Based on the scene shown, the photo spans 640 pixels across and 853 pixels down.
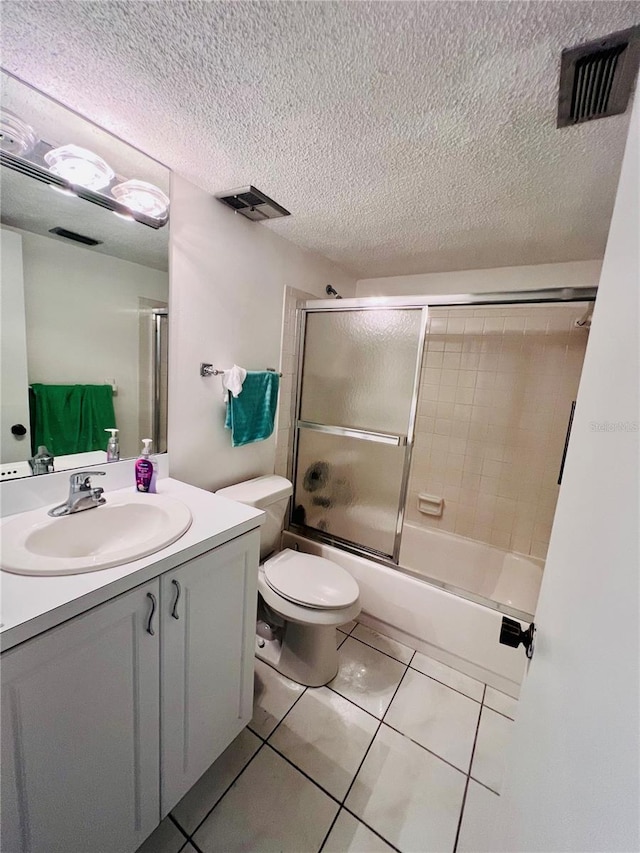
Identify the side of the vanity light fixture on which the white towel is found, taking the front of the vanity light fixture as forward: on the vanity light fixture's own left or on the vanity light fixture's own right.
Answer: on the vanity light fixture's own left

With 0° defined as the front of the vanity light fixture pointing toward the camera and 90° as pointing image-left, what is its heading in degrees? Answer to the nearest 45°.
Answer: approximately 315°

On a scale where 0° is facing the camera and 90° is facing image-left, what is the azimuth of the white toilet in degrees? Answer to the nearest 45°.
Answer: approximately 315°

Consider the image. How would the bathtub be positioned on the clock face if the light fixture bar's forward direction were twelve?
The bathtub is roughly at 11 o'clock from the light fixture bar.

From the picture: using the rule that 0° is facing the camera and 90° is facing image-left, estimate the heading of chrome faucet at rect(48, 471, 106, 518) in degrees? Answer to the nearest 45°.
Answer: approximately 315°

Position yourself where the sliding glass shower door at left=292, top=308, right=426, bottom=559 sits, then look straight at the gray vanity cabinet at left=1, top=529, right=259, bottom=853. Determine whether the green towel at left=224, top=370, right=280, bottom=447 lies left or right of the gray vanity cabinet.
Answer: right

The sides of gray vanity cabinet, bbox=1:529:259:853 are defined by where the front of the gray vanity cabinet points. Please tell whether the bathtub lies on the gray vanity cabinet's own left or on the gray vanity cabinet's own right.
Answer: on the gray vanity cabinet's own left
